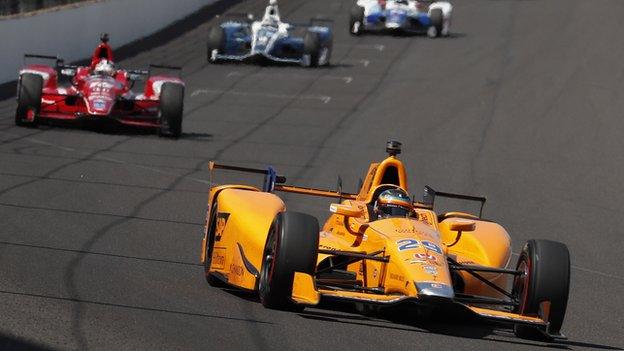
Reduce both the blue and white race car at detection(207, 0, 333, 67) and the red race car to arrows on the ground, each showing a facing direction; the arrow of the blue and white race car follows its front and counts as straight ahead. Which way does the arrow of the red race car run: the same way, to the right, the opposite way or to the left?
the same way

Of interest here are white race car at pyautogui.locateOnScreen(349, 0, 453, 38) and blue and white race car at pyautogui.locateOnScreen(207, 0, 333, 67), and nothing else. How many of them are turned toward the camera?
2

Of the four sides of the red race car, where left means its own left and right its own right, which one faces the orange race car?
front

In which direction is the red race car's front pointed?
toward the camera

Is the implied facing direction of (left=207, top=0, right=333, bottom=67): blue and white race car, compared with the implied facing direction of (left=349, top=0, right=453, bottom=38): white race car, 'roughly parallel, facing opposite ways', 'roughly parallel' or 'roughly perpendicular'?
roughly parallel

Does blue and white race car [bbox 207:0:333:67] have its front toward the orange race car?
yes

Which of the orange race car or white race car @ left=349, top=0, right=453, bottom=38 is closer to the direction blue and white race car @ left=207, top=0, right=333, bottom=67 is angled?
the orange race car

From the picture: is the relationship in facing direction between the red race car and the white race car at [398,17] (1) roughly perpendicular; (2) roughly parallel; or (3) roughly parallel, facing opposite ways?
roughly parallel

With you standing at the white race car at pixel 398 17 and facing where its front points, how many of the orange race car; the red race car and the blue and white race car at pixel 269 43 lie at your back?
0

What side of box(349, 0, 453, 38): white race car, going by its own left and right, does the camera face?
front

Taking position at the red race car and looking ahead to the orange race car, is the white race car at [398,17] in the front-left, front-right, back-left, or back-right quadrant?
back-left

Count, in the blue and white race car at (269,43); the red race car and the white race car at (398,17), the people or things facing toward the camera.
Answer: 3

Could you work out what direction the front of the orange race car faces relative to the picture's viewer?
facing the viewer and to the right of the viewer

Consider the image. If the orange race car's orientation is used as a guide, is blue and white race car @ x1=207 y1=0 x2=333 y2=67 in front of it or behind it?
behind

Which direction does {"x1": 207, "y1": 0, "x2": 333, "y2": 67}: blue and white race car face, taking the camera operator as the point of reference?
facing the viewer

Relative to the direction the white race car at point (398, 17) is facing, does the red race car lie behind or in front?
in front
